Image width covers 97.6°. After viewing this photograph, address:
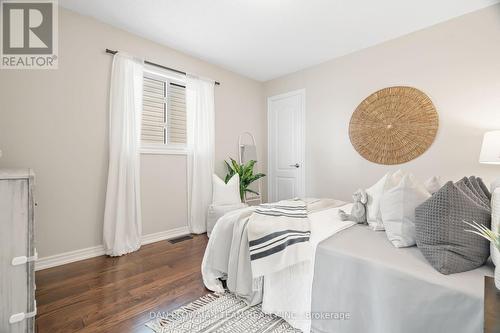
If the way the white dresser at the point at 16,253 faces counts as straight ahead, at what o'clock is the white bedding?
The white bedding is roughly at 1 o'clock from the white dresser.

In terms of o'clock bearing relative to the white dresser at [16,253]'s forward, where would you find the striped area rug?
The striped area rug is roughly at 1 o'clock from the white dresser.

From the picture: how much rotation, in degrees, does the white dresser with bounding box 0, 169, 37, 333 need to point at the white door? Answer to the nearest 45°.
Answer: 0° — it already faces it

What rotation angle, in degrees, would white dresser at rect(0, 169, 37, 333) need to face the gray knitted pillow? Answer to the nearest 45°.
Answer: approximately 45° to its right

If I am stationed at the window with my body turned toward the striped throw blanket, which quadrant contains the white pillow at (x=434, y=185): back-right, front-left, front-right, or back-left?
front-left

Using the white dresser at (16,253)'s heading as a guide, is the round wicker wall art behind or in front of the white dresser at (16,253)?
in front

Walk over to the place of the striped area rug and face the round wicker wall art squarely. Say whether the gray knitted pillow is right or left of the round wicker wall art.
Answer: right

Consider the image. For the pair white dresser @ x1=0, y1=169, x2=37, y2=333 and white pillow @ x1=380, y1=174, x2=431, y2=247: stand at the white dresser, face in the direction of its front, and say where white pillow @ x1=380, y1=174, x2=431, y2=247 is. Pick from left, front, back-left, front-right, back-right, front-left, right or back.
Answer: front-right

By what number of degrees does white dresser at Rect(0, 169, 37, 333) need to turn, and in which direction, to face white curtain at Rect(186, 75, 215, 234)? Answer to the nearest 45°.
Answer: approximately 45° to its left

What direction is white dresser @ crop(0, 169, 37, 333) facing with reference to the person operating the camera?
facing to the right of the viewer

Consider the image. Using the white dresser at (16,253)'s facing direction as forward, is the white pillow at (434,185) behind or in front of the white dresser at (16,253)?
in front

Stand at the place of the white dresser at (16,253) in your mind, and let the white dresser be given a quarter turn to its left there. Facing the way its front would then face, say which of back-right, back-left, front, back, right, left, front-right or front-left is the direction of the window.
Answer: front-right
